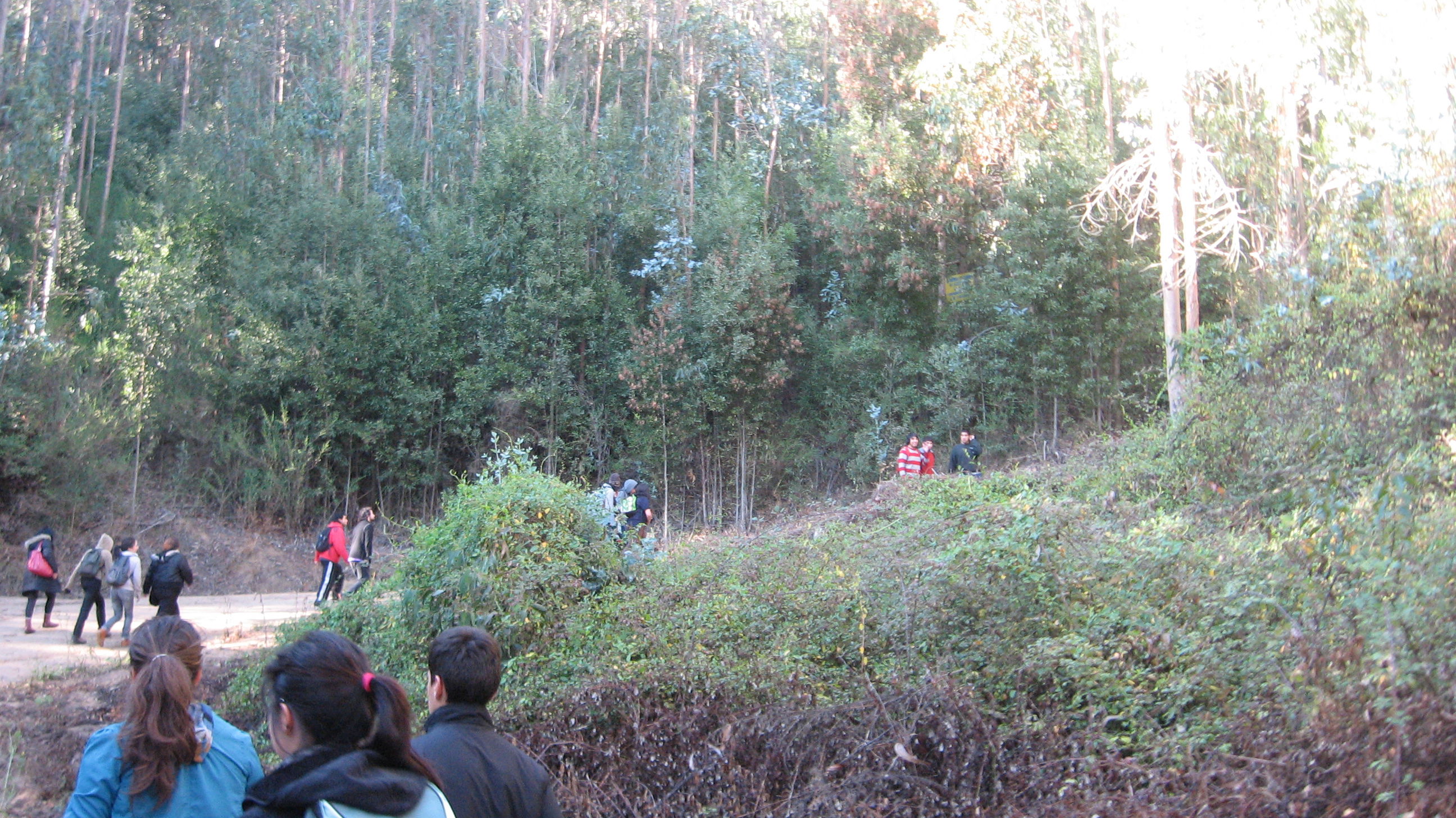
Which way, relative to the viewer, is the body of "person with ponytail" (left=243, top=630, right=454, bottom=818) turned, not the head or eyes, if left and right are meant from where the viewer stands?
facing away from the viewer and to the left of the viewer

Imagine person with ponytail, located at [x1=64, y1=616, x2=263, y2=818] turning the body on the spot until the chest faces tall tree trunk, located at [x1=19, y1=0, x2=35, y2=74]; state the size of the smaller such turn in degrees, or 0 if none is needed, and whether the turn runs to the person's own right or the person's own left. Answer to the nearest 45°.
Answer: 0° — they already face it

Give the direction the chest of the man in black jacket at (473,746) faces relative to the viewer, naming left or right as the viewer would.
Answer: facing away from the viewer and to the left of the viewer

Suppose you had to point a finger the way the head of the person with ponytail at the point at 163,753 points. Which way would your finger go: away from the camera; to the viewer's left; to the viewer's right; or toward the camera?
away from the camera

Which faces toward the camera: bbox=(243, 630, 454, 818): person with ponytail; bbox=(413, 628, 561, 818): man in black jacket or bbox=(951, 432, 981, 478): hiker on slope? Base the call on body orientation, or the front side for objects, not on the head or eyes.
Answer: the hiker on slope

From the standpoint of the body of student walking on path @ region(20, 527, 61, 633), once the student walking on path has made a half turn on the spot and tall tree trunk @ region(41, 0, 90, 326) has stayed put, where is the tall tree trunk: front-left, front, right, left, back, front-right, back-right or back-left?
back-right

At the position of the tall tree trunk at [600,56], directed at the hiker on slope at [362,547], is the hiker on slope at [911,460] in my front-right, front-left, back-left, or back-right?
front-left

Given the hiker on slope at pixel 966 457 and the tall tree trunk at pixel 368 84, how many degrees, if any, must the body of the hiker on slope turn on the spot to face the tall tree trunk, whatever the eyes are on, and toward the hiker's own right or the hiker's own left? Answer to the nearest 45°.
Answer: approximately 135° to the hiker's own right

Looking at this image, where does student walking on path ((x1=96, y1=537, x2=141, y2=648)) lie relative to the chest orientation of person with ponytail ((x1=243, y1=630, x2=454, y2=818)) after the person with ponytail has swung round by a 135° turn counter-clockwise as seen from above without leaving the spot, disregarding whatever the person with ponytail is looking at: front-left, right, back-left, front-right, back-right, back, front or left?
back

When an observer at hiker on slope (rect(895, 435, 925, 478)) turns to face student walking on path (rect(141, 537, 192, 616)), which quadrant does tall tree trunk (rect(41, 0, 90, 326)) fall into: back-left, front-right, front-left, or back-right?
front-right

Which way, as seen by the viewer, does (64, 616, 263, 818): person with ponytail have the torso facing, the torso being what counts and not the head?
away from the camera

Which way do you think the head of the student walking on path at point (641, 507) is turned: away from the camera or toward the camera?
away from the camera

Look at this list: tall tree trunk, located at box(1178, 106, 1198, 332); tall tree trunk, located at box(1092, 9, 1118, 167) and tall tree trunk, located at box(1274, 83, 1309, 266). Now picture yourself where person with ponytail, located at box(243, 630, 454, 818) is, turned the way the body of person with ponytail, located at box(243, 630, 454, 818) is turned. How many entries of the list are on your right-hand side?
3

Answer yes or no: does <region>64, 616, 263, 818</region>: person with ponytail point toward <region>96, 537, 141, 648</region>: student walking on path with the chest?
yes

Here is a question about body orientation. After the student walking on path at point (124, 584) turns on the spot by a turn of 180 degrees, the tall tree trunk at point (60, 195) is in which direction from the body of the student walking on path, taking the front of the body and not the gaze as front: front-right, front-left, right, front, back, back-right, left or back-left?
back-right

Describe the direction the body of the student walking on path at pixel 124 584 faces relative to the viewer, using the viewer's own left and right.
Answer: facing away from the viewer and to the right of the viewer

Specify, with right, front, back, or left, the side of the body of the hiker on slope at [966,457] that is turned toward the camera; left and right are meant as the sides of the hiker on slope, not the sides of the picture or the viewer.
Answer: front

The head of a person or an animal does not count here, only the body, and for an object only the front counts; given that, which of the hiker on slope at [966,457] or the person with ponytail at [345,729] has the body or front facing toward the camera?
the hiker on slope
